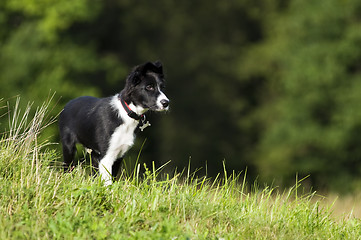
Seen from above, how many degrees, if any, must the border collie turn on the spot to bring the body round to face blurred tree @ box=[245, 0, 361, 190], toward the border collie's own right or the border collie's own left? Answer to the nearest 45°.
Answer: approximately 90° to the border collie's own left

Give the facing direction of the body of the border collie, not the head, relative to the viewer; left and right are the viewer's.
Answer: facing the viewer and to the right of the viewer
